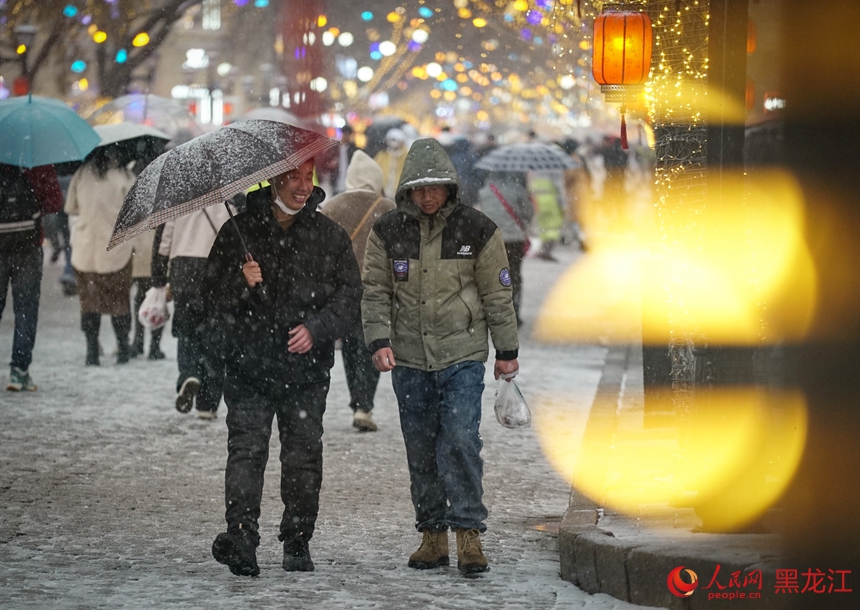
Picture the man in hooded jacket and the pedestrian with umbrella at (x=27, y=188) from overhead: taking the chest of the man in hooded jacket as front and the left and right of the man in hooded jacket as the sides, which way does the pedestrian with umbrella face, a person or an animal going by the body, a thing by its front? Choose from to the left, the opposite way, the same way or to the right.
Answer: the opposite way

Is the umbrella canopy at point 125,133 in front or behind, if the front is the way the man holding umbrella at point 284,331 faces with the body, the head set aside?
behind

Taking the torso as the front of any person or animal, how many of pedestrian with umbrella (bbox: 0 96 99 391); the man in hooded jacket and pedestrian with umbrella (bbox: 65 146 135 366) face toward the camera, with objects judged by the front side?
1

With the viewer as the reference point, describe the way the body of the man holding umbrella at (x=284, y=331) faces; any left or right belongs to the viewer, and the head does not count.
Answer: facing the viewer

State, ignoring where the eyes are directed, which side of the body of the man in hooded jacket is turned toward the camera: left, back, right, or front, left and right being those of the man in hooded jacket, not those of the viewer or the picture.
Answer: front

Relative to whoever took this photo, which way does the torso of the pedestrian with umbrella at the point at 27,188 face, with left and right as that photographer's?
facing away from the viewer

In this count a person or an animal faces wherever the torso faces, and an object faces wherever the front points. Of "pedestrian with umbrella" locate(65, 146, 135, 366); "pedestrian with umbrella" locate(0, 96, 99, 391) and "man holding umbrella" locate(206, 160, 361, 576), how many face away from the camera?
2

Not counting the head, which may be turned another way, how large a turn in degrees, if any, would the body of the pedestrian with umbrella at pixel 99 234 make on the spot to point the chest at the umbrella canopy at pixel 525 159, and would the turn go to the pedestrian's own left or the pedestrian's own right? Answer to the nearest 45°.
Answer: approximately 45° to the pedestrian's own right

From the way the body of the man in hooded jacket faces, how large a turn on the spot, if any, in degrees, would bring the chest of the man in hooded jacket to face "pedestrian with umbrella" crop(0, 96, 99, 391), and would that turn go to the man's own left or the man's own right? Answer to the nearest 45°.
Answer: approximately 135° to the man's own right

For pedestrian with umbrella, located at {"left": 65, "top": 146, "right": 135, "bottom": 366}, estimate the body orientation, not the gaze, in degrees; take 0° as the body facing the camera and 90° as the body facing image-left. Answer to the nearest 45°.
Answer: approximately 180°

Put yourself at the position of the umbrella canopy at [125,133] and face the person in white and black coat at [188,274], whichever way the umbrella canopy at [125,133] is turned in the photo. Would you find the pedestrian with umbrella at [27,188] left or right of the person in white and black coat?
right

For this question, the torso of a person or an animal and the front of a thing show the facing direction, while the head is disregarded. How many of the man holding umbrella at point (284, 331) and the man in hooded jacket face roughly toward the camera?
2

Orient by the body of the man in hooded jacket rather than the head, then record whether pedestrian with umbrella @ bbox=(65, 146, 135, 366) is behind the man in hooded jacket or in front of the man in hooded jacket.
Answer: behind
